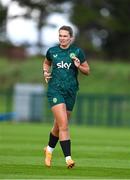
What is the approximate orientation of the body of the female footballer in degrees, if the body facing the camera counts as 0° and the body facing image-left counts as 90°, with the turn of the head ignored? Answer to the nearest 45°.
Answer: approximately 0°

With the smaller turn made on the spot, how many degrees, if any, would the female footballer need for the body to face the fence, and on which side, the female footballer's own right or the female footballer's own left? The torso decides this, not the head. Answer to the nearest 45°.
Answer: approximately 180°
